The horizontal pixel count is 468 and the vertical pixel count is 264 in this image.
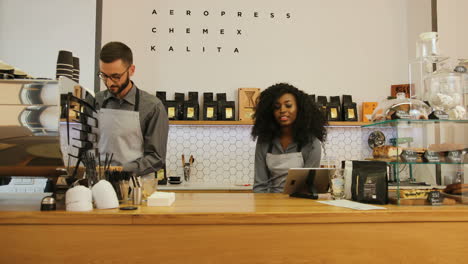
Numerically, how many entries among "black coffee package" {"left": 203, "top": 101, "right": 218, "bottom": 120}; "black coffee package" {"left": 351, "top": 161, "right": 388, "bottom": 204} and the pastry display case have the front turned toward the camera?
3

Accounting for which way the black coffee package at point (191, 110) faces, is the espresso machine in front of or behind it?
in front

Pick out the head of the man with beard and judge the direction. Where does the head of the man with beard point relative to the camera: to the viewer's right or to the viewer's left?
to the viewer's left

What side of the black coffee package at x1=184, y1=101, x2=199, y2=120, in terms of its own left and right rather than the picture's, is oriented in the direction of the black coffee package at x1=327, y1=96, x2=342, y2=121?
left

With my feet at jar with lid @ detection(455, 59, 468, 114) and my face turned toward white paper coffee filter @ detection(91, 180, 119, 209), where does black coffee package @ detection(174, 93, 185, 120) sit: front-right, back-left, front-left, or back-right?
front-right

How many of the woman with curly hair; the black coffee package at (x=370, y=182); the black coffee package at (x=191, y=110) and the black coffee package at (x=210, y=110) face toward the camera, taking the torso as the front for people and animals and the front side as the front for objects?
4

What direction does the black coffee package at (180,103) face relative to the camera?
toward the camera

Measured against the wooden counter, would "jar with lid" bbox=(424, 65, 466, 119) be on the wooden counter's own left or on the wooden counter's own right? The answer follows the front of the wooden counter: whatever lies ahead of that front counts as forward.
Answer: on the wooden counter's own left

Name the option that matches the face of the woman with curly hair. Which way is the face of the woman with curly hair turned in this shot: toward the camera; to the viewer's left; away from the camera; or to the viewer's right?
toward the camera

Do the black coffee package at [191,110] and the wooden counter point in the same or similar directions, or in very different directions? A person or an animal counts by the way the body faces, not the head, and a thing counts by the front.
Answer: same or similar directions

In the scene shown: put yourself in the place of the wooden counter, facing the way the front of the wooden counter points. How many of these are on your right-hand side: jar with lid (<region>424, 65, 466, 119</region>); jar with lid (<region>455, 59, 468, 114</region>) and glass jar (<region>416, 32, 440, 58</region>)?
0

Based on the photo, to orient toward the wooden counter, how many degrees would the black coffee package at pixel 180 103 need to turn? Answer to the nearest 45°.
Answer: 0° — it already faces it

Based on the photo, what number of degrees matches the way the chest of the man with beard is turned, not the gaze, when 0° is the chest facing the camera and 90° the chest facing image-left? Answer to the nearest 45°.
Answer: approximately 45°

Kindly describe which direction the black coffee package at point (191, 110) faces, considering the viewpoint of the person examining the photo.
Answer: facing the viewer

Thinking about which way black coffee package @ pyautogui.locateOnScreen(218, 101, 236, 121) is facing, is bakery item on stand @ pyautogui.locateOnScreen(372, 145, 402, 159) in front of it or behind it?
in front

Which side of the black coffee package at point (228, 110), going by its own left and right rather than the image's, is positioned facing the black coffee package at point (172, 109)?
right

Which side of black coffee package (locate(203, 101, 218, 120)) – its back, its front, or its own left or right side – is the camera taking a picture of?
front

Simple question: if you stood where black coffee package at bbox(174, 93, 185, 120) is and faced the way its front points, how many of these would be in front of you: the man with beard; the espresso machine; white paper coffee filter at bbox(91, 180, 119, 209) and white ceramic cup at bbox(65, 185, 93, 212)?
4

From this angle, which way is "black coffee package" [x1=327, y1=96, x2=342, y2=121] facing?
toward the camera
